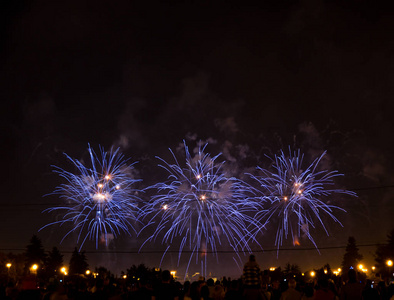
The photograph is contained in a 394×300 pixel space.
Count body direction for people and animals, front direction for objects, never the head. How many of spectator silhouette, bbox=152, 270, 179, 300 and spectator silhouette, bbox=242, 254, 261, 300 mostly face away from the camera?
2

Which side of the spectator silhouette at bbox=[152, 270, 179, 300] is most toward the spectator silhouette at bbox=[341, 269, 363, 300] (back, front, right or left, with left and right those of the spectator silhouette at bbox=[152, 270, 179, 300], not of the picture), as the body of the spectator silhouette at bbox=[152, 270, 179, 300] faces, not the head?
right

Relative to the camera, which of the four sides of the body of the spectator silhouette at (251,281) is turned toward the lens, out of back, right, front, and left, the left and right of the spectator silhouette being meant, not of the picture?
back

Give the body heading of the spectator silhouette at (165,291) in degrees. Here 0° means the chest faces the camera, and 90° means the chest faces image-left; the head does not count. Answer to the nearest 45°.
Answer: approximately 180°

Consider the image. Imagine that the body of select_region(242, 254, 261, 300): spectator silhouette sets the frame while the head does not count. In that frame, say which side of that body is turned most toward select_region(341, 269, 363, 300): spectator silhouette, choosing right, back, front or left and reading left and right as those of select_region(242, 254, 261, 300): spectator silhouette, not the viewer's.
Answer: right
